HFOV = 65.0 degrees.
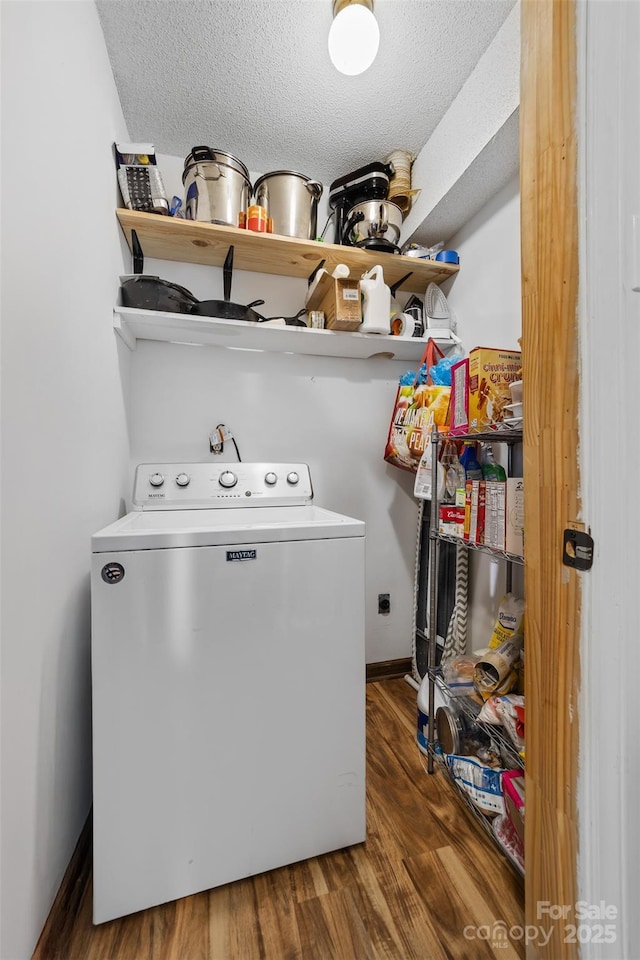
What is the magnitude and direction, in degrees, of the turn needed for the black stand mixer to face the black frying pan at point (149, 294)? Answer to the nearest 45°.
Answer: approximately 135° to its right
